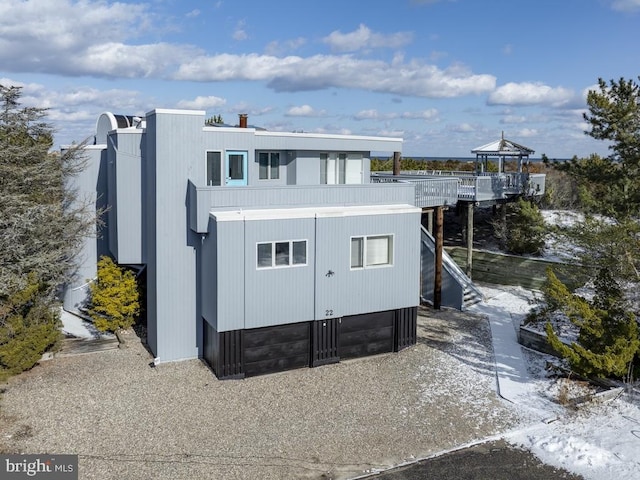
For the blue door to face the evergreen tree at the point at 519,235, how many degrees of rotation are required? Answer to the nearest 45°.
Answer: approximately 135° to its left

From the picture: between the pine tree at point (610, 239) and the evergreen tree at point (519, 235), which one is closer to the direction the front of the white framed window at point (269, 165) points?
the pine tree

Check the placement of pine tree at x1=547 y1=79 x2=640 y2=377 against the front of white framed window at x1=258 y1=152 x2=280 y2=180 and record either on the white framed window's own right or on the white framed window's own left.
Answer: on the white framed window's own left

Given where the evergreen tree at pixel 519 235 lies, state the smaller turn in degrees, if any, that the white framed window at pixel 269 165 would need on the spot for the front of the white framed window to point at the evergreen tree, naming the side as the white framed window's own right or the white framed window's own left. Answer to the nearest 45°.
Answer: approximately 135° to the white framed window's own left

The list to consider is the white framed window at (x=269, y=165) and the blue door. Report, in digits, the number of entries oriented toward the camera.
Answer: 2

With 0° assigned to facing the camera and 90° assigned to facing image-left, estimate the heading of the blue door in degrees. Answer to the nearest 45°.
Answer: approximately 0°

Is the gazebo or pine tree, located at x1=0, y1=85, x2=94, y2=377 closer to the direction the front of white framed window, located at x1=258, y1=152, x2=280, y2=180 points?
the pine tree

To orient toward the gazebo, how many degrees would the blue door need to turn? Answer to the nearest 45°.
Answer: approximately 135° to its left

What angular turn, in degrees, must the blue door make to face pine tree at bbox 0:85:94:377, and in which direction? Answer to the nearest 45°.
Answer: approximately 90° to its right
